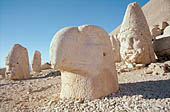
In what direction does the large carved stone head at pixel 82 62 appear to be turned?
to the viewer's left

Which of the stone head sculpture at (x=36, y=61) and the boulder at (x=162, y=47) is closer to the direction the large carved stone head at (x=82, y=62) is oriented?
the stone head sculpture

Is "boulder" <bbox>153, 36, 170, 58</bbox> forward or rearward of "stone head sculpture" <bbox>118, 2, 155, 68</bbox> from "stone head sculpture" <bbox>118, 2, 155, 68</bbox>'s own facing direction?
rearward

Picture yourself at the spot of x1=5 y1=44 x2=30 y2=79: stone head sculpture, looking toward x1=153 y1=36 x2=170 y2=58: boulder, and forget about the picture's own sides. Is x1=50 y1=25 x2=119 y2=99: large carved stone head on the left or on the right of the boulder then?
right

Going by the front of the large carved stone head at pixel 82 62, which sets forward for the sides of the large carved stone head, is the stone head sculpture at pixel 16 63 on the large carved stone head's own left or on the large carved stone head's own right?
on the large carved stone head's own right

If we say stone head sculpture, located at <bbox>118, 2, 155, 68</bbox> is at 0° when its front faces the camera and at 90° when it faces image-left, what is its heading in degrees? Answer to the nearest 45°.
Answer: approximately 45°

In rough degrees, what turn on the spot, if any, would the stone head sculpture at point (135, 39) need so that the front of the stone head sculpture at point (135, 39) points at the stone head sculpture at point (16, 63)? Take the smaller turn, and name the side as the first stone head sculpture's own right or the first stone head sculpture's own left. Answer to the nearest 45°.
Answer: approximately 45° to the first stone head sculpture's own right
